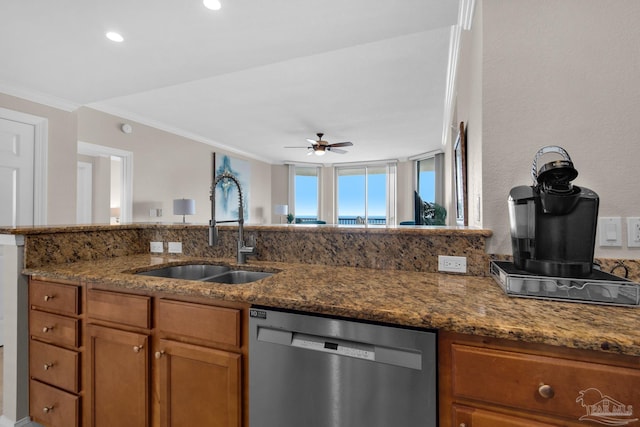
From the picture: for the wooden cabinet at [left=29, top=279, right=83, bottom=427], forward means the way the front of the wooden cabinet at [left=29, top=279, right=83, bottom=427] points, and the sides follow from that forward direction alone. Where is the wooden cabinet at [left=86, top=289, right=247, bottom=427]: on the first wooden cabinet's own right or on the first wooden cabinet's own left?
on the first wooden cabinet's own left

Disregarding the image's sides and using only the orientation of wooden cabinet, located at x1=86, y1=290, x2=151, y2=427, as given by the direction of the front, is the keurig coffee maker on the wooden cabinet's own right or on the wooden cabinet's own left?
on the wooden cabinet's own left

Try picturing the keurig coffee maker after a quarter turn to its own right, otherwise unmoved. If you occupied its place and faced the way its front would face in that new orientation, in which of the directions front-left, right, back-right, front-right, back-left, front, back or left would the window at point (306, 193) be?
front-right

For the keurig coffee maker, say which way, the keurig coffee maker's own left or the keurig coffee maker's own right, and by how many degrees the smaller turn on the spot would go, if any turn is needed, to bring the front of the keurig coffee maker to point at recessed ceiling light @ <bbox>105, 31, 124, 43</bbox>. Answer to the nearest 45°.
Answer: approximately 90° to the keurig coffee maker's own right

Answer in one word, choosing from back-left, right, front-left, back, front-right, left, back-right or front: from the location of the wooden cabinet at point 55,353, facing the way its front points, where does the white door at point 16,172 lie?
back-right

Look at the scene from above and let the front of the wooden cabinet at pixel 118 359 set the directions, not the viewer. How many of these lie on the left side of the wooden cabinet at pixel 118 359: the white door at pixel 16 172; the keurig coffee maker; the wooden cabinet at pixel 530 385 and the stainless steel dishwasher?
3

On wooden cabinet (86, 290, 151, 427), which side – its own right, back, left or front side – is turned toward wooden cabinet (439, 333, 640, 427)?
left
